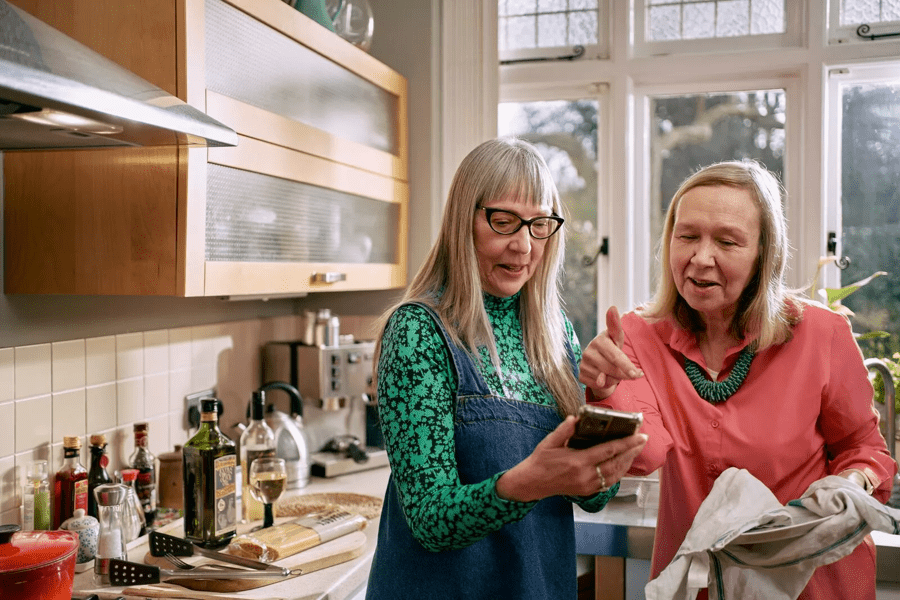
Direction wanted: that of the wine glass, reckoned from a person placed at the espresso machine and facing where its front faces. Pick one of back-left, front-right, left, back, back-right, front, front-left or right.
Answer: front-right

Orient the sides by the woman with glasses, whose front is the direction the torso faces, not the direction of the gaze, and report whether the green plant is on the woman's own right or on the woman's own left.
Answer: on the woman's own left

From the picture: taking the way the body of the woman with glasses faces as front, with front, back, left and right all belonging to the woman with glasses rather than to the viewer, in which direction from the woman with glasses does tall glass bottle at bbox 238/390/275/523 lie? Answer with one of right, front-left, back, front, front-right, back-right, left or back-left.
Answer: back

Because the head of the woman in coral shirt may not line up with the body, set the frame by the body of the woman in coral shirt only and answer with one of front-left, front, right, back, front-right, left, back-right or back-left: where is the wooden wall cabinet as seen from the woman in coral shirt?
front-right

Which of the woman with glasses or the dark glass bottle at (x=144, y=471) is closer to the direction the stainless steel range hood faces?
the woman with glasses

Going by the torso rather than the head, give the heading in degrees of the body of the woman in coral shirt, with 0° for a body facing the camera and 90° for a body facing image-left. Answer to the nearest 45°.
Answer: approximately 45°

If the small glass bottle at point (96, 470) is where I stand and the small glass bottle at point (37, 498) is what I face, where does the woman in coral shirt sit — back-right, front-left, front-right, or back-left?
back-left

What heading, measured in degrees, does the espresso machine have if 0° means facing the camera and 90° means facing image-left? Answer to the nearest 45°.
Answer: approximately 315°

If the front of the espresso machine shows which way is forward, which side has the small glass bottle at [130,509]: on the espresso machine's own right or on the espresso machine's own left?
on the espresso machine's own right

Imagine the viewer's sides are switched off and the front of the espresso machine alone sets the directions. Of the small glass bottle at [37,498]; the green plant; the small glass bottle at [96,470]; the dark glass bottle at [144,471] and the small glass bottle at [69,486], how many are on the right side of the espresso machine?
4
